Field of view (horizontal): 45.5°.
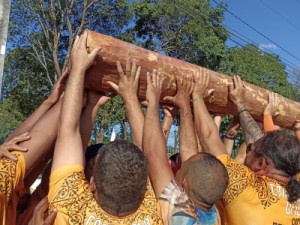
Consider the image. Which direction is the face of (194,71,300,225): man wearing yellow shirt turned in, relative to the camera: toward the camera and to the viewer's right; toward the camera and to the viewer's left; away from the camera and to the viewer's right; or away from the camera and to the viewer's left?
away from the camera and to the viewer's left

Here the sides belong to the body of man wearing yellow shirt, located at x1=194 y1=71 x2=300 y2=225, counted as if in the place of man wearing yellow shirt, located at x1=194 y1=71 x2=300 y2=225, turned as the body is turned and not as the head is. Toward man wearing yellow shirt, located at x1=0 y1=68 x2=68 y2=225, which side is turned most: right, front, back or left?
left

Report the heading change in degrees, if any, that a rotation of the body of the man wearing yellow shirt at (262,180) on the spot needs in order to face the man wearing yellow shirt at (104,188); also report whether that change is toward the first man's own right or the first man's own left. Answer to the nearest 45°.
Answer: approximately 90° to the first man's own left

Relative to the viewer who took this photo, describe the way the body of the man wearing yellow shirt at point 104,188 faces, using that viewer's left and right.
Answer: facing away from the viewer

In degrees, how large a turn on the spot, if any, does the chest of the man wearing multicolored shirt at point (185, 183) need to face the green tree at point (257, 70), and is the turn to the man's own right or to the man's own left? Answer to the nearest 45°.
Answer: approximately 45° to the man's own right

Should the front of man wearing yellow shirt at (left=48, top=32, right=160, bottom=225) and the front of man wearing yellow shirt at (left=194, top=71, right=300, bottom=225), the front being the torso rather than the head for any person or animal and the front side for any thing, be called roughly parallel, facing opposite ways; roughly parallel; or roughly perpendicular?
roughly parallel

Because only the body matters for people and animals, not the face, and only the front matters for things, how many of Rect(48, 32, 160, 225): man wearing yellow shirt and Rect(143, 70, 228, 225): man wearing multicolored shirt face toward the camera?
0

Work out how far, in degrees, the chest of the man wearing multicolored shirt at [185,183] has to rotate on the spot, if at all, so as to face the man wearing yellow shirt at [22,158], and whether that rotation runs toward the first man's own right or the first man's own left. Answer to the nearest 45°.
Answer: approximately 45° to the first man's own left

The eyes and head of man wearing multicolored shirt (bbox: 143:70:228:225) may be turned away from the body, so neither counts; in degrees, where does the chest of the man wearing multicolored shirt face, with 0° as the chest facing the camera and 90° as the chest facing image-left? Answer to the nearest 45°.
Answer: approximately 135°

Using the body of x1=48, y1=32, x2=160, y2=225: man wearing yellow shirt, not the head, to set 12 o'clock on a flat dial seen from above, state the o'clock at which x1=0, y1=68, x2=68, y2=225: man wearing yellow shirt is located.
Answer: x1=0, y1=68, x2=68, y2=225: man wearing yellow shirt is roughly at 10 o'clock from x1=48, y1=32, x2=160, y2=225: man wearing yellow shirt.

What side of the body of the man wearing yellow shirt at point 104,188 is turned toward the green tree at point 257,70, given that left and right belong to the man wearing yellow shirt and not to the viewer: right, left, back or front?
front

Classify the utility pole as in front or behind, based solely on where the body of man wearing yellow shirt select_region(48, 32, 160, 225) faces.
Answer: in front

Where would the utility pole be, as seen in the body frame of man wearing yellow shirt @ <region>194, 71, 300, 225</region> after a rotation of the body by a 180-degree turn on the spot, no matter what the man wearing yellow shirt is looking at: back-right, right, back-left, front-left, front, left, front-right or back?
back-right

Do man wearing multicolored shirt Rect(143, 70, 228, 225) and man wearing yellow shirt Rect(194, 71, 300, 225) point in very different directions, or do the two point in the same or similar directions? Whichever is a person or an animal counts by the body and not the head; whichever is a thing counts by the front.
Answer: same or similar directions

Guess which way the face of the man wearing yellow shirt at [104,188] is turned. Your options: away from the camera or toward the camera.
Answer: away from the camera

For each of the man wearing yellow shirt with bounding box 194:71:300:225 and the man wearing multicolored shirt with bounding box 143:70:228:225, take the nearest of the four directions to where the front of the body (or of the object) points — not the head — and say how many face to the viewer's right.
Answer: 0

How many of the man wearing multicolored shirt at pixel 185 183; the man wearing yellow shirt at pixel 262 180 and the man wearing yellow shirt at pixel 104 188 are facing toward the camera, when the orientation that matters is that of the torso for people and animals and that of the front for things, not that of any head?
0

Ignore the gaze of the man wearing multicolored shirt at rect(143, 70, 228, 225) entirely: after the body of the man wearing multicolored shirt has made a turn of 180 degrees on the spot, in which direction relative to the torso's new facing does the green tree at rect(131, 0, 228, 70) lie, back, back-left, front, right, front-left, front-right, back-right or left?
back-left
